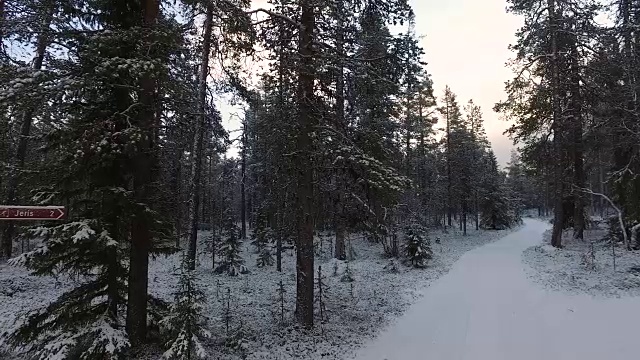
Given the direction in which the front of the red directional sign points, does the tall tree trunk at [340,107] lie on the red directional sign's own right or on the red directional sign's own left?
on the red directional sign's own left

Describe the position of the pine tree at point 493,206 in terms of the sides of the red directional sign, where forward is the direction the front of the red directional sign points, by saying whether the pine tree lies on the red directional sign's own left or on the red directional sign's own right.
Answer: on the red directional sign's own left

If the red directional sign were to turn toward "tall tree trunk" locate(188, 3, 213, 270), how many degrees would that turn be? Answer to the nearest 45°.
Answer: approximately 135° to its left

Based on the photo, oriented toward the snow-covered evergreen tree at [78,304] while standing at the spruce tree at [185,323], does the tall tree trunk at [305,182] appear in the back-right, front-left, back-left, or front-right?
back-right

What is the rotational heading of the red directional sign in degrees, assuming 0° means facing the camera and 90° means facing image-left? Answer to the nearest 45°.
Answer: approximately 0°

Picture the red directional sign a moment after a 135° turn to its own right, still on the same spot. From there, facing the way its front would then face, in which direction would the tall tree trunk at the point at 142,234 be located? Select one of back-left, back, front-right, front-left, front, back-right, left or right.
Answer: right

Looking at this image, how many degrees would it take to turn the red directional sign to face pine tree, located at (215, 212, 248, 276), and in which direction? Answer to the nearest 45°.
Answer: approximately 135° to its left

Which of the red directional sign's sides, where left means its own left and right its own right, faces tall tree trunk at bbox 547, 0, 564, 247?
left
